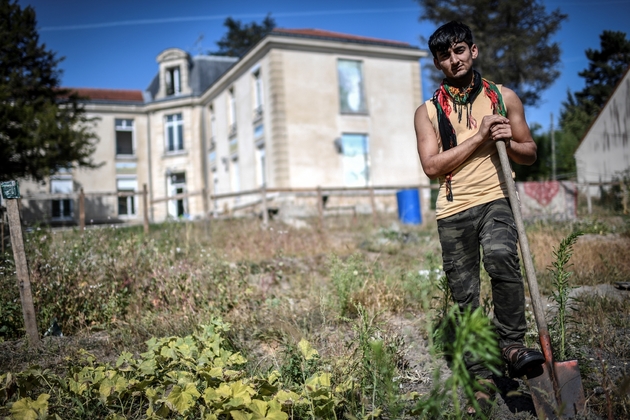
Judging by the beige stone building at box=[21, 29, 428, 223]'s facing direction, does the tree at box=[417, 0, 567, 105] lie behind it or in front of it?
behind

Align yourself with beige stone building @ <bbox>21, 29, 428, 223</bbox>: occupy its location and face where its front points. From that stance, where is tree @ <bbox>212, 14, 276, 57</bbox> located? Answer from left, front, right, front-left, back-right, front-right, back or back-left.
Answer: back-right

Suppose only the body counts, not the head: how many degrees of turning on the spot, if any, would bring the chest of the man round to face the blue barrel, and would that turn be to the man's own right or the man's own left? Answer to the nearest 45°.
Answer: approximately 180°

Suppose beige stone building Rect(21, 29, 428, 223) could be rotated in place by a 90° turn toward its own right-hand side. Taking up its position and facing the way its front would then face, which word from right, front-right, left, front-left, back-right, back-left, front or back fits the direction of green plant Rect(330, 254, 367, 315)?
back-left

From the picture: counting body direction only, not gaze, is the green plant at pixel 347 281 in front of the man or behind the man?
behind

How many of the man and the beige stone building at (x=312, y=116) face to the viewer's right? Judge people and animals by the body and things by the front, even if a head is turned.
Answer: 0

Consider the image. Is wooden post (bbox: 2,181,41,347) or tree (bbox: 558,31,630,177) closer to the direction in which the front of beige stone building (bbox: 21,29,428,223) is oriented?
the wooden post

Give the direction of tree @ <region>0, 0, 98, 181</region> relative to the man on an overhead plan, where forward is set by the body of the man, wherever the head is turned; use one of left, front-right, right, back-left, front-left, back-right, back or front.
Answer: back-right

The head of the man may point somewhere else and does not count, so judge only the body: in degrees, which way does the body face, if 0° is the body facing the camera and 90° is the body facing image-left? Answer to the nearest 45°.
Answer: approximately 0°

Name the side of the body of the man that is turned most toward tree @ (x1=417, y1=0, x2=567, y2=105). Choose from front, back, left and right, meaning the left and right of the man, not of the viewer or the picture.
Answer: back

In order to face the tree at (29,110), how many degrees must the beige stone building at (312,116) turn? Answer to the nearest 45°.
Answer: approximately 45° to its right

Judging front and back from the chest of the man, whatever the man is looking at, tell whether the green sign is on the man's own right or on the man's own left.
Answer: on the man's own right

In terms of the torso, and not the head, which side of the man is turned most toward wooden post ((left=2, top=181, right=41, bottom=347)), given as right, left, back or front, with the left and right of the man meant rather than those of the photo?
right
